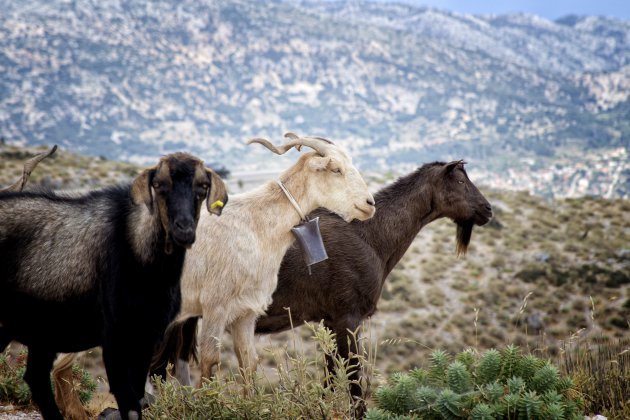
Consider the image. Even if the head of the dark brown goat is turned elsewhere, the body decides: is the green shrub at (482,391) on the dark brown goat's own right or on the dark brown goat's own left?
on the dark brown goat's own right

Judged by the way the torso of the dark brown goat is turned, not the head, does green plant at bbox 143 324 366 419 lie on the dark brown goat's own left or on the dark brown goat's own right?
on the dark brown goat's own right

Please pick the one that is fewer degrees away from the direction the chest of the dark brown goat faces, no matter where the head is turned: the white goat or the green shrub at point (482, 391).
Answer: the green shrub

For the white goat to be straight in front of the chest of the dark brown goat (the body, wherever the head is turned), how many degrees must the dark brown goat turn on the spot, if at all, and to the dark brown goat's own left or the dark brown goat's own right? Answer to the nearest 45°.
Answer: approximately 135° to the dark brown goat's own right

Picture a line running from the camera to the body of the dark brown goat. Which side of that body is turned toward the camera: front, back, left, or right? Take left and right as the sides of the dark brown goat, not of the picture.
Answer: right

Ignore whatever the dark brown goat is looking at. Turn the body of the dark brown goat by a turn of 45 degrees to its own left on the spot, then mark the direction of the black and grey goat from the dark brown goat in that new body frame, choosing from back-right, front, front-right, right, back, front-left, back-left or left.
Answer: back
